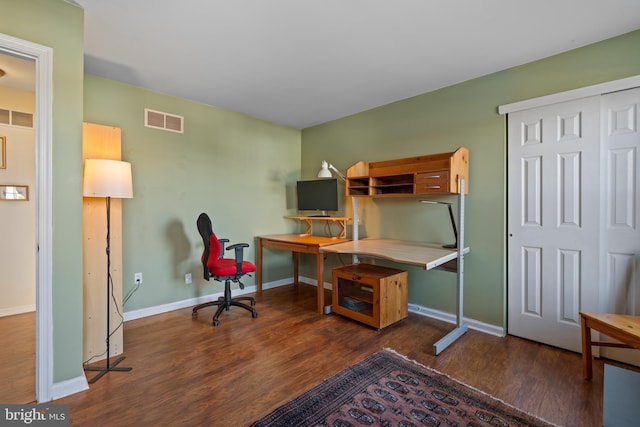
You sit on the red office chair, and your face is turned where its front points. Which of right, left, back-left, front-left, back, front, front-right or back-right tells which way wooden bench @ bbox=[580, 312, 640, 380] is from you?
front-right

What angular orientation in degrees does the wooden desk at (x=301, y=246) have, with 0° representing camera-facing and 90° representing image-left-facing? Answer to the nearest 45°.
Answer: approximately 45°

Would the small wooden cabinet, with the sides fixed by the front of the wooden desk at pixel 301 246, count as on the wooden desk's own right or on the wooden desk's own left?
on the wooden desk's own left

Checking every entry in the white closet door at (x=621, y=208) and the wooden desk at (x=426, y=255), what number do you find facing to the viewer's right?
0

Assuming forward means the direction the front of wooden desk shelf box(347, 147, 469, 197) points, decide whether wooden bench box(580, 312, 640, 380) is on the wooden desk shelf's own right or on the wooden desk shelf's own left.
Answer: on the wooden desk shelf's own left

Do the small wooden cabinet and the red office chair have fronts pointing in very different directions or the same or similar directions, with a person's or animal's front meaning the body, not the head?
very different directions

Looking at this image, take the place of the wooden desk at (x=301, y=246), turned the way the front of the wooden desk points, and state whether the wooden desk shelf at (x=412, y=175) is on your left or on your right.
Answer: on your left

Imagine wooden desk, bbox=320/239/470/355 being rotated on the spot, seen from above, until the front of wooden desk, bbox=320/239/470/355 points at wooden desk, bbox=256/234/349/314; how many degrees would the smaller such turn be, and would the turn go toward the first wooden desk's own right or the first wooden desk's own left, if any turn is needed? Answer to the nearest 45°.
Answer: approximately 45° to the first wooden desk's own right

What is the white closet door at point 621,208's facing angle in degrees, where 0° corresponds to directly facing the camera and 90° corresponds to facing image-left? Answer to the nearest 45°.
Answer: approximately 45°

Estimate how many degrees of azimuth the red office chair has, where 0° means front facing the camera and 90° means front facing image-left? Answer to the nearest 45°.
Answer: approximately 270°

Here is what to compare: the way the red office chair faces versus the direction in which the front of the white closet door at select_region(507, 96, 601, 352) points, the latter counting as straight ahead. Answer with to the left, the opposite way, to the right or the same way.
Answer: the opposite way

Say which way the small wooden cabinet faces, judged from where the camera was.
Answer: facing the viewer and to the left of the viewer

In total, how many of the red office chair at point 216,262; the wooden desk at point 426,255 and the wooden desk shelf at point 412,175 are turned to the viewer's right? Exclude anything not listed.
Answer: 1

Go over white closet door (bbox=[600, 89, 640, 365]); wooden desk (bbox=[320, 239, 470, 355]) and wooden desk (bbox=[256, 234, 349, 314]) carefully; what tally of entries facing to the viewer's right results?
0

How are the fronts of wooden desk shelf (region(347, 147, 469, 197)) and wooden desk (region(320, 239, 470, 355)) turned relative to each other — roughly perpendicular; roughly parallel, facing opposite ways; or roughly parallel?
roughly parallel

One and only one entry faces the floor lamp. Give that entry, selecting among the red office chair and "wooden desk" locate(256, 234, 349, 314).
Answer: the wooden desk

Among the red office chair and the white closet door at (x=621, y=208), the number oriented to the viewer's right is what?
1

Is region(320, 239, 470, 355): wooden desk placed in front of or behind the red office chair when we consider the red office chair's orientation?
in front
